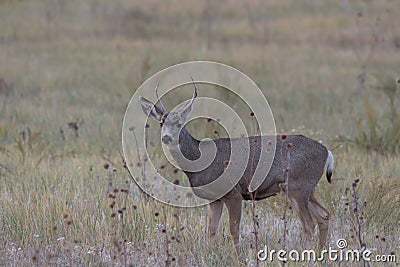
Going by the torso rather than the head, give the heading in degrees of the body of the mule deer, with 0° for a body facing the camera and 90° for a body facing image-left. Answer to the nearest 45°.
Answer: approximately 90°
